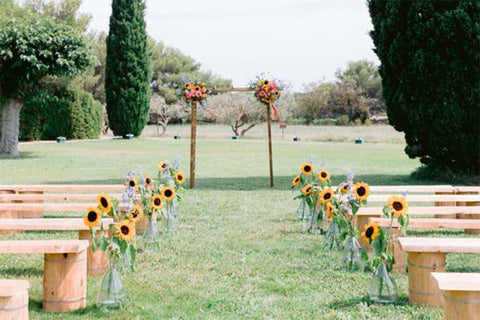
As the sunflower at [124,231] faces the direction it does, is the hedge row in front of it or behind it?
behind

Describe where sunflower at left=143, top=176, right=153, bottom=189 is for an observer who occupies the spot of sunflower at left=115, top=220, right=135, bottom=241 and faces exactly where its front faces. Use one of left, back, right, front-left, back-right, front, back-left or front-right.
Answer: back

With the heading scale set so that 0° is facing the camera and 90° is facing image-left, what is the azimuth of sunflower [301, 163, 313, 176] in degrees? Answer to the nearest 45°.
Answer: approximately 0°

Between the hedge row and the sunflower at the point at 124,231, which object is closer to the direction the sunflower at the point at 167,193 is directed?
the sunflower

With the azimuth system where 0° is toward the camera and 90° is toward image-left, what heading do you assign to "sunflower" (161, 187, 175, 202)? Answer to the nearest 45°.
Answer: approximately 0°

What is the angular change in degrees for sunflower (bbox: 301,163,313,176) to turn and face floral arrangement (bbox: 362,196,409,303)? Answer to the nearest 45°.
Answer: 0° — it already faces it

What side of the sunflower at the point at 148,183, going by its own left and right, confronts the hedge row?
back
